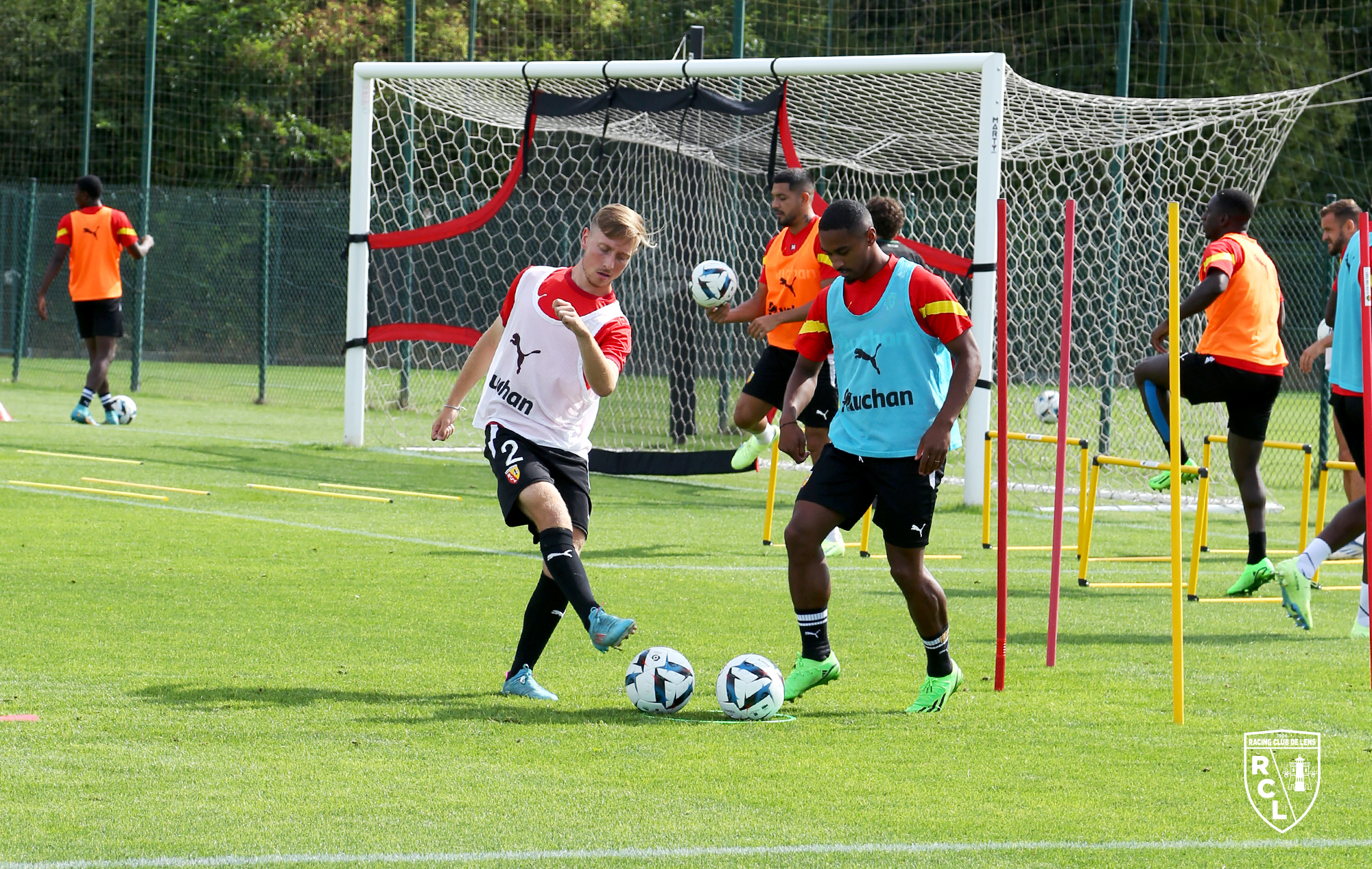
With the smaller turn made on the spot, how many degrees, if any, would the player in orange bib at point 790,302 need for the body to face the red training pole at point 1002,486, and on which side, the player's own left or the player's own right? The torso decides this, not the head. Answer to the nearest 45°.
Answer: approximately 45° to the player's own left

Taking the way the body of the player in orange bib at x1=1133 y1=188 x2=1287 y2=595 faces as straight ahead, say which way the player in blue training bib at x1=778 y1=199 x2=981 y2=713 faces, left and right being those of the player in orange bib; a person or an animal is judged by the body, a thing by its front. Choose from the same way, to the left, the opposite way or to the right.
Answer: to the left

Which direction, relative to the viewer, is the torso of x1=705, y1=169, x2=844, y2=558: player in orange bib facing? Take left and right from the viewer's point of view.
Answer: facing the viewer and to the left of the viewer

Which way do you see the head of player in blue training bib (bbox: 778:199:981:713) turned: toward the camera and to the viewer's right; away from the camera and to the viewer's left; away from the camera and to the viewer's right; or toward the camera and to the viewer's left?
toward the camera and to the viewer's left

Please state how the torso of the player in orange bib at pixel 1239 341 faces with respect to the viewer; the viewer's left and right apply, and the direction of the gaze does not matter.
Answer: facing away from the viewer and to the left of the viewer

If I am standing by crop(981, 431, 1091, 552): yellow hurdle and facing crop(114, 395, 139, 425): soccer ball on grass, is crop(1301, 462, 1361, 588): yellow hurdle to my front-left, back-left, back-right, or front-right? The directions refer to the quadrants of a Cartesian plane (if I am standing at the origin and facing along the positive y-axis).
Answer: back-right

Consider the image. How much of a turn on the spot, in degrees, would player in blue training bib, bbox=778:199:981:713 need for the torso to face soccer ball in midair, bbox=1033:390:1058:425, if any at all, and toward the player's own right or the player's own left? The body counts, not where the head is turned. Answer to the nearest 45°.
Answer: approximately 135° to the player's own right

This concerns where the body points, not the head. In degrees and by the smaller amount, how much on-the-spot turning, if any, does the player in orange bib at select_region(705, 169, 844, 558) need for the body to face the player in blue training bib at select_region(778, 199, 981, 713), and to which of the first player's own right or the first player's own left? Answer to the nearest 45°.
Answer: approximately 45° to the first player's own left

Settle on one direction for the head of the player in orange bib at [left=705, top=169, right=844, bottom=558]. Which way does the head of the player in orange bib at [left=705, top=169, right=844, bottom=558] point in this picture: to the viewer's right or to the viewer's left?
to the viewer's left

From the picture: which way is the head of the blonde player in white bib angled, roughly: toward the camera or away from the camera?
toward the camera

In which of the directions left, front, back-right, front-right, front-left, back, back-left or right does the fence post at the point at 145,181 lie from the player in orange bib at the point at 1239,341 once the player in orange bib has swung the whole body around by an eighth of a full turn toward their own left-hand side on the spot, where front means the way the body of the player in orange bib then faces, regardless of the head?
front-right

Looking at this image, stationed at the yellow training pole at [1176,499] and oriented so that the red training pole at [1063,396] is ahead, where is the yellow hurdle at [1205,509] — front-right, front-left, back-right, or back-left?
front-right
